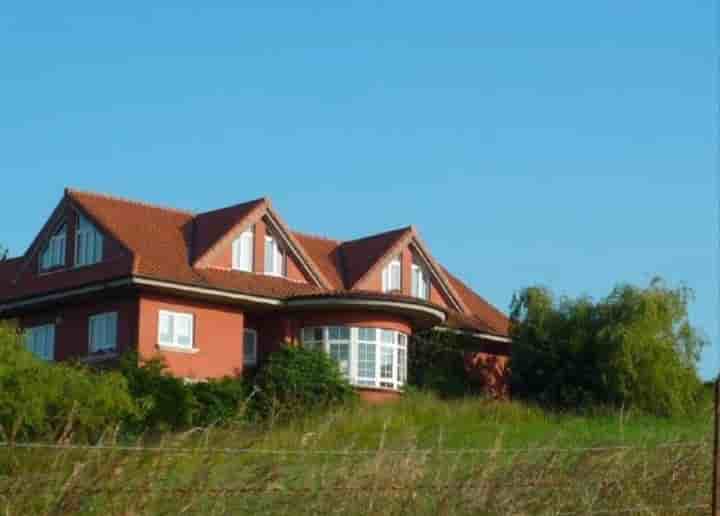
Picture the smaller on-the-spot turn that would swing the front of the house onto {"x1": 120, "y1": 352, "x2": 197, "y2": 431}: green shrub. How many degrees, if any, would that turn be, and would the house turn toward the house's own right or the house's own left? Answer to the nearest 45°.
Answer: approximately 45° to the house's own right

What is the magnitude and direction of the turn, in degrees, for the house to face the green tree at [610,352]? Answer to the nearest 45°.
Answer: approximately 45° to its left

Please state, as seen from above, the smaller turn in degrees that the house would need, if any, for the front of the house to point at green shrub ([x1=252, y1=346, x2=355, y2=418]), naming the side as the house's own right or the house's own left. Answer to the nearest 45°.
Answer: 0° — it already faces it

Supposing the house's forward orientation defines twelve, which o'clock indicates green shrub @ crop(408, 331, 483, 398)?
The green shrub is roughly at 10 o'clock from the house.

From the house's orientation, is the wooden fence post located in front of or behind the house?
in front

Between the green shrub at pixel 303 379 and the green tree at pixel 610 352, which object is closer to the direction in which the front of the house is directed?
the green shrub

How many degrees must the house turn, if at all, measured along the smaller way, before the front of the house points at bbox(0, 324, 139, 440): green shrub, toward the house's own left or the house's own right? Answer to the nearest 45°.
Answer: approximately 45° to the house's own right

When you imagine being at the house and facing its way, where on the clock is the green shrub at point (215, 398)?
The green shrub is roughly at 1 o'clock from the house.

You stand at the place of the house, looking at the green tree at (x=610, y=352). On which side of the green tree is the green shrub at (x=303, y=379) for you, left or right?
right

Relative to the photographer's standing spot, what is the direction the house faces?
facing the viewer and to the right of the viewer
